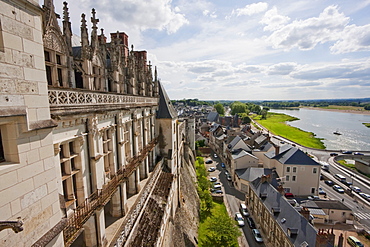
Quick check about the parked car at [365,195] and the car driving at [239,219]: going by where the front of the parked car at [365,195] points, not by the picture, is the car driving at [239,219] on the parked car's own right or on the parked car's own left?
on the parked car's own left

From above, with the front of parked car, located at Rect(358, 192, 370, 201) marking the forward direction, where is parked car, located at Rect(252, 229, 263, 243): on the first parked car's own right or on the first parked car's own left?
on the first parked car's own left

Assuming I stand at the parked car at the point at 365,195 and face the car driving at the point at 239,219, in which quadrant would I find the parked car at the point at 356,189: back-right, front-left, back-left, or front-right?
back-right

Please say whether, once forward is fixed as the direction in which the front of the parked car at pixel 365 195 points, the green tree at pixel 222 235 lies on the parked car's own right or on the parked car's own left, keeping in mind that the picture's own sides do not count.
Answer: on the parked car's own left

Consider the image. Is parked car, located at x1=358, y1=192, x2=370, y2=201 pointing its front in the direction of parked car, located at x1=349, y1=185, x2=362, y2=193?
yes

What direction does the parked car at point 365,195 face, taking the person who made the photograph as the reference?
facing away from the viewer and to the left of the viewer

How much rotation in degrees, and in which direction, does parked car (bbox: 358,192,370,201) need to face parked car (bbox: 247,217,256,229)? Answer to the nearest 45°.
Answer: approximately 90° to its left
